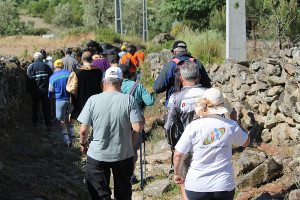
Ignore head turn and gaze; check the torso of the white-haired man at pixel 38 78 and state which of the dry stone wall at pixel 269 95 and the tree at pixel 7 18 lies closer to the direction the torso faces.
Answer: the tree

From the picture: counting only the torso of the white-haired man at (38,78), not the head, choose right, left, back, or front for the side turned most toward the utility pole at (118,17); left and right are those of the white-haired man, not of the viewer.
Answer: front

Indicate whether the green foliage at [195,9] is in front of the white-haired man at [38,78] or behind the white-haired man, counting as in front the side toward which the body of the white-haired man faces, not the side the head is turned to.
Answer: in front

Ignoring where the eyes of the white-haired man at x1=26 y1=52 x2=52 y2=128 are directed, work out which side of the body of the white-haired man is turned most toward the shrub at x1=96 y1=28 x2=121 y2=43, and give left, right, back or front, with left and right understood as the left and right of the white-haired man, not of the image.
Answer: front

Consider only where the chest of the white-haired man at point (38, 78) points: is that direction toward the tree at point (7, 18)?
yes

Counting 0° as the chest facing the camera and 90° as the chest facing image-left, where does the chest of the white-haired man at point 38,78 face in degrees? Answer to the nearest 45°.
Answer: approximately 180°

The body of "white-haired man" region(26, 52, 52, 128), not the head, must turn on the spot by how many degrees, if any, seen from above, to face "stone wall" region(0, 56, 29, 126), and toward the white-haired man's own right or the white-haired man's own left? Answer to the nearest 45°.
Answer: approximately 45° to the white-haired man's own left
